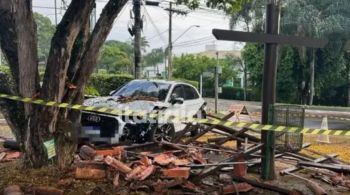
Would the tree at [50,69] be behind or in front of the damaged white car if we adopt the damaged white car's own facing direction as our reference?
in front

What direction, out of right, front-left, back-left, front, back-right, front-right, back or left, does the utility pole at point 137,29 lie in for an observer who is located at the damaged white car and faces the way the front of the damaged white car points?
back-right

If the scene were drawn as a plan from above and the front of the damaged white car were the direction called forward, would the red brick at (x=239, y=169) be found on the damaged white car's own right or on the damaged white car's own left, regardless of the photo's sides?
on the damaged white car's own left

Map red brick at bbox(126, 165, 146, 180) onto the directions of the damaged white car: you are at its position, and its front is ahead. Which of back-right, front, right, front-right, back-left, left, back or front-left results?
front-left

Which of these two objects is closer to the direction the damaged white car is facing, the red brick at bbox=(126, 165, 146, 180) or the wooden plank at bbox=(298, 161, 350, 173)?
the red brick

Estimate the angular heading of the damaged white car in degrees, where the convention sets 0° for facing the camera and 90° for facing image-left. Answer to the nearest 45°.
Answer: approximately 45°

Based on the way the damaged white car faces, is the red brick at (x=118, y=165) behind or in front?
in front

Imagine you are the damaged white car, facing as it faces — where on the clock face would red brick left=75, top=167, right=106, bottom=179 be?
The red brick is roughly at 11 o'clock from the damaged white car.

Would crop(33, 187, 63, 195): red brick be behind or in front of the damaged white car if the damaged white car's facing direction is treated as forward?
in front

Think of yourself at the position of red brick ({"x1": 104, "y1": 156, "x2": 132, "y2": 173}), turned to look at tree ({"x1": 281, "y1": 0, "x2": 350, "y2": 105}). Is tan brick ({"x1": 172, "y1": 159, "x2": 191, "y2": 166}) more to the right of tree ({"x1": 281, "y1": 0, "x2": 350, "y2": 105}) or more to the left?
right
